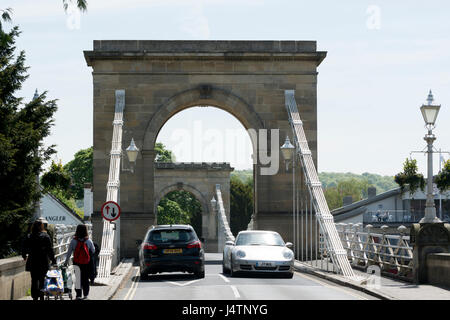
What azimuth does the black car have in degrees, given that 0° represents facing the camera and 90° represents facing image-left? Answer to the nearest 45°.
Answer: approximately 180°

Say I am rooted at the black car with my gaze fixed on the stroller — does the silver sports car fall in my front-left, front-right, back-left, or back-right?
back-left

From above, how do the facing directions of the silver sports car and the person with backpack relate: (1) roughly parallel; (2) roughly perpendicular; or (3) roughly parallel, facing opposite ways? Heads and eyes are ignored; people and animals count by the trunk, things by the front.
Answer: roughly parallel, facing opposite ways

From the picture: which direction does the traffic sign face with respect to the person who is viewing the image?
facing the viewer

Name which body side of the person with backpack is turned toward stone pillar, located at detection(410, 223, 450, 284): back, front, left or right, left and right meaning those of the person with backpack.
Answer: right

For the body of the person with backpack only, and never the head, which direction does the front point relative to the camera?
away from the camera

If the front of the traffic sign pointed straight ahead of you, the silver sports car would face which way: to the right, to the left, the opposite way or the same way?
the same way

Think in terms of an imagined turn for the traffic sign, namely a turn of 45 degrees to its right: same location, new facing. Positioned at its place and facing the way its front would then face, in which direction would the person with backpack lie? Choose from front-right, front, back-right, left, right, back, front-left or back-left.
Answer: front-left

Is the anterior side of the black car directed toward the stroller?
no

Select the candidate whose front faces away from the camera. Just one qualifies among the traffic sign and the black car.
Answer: the black car
